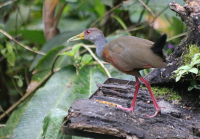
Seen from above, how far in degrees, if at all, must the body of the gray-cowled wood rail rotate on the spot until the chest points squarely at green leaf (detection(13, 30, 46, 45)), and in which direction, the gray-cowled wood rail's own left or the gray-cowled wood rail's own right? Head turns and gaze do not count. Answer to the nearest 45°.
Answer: approximately 45° to the gray-cowled wood rail's own right

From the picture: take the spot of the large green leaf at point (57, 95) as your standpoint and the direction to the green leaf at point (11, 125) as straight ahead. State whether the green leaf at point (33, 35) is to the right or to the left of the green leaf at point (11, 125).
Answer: right

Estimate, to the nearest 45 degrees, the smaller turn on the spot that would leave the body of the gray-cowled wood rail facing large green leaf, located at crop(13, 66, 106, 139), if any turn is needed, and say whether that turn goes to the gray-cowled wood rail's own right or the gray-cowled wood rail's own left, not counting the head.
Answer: approximately 45° to the gray-cowled wood rail's own right

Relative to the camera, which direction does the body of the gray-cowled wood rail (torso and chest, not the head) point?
to the viewer's left

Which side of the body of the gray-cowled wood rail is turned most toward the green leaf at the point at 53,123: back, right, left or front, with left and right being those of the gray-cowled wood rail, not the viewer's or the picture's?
front

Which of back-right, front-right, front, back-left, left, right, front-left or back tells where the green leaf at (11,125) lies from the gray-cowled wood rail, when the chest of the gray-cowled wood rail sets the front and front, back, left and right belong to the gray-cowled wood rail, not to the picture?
front-right
